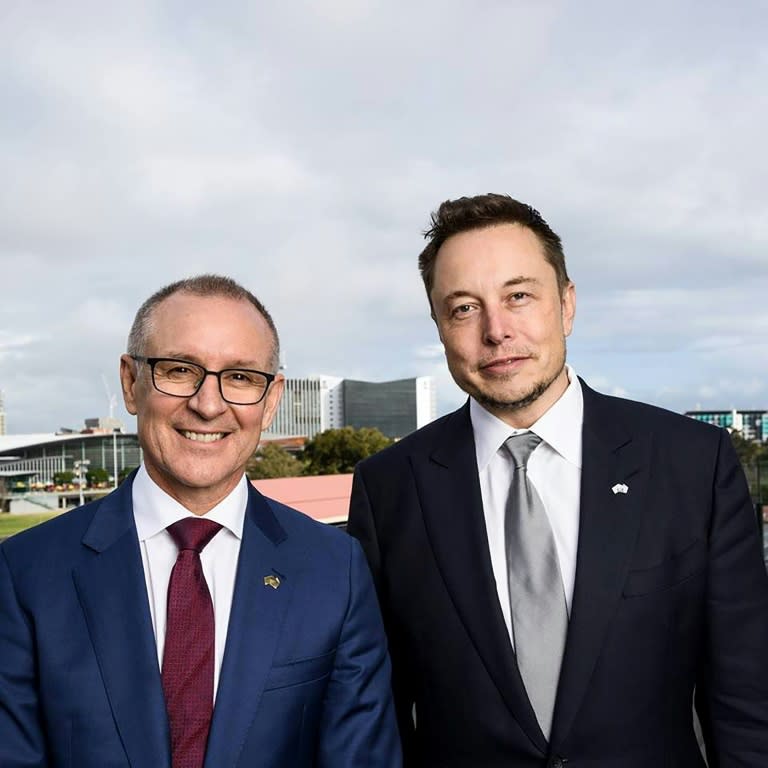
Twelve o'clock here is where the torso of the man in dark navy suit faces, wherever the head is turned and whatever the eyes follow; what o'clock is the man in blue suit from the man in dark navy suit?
The man in blue suit is roughly at 2 o'clock from the man in dark navy suit.

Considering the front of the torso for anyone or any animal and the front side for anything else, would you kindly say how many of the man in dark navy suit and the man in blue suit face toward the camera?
2

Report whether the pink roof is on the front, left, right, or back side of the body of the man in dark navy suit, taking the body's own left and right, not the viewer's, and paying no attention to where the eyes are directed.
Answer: back

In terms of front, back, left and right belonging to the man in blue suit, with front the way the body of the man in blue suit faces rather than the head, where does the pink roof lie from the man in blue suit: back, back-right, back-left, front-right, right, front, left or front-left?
back

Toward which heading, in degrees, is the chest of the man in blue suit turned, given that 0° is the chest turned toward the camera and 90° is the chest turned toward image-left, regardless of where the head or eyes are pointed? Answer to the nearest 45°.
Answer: approximately 0°

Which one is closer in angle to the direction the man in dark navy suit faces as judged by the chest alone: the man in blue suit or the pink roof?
the man in blue suit

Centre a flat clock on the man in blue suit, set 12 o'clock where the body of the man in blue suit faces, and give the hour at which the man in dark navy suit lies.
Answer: The man in dark navy suit is roughly at 9 o'clock from the man in blue suit.
